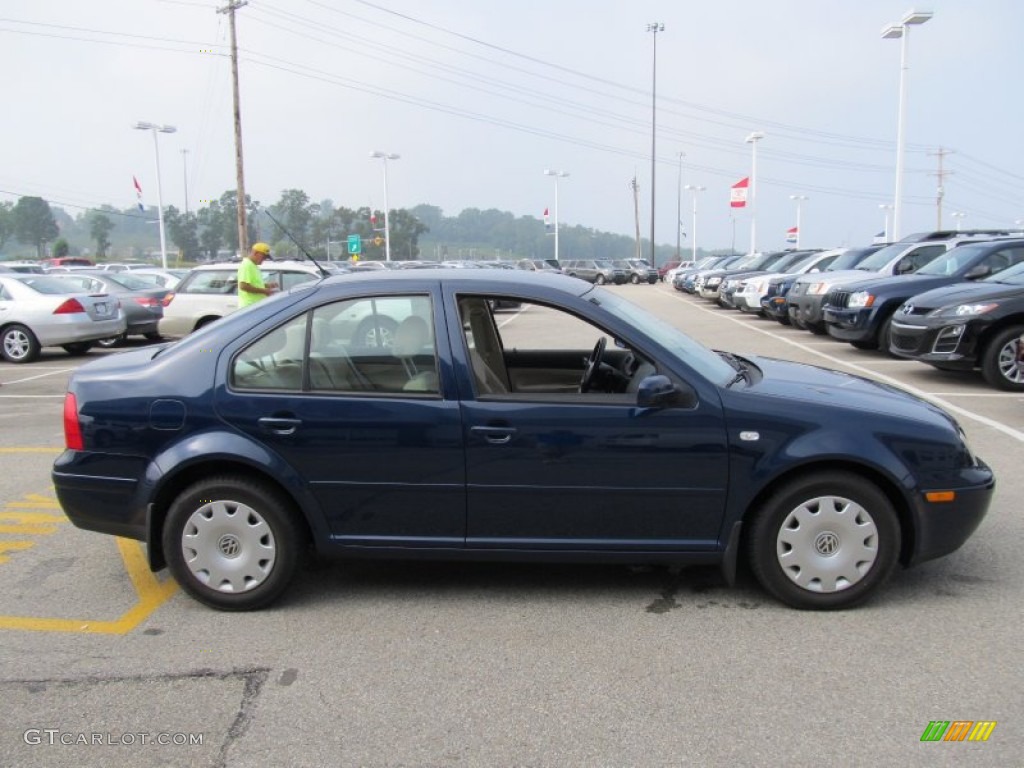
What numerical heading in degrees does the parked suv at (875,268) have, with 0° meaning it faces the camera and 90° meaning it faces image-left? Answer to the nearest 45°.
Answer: approximately 45°

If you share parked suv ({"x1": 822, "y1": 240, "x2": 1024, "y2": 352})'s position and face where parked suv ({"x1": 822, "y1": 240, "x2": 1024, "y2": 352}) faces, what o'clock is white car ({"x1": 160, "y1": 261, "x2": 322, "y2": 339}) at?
The white car is roughly at 1 o'clock from the parked suv.

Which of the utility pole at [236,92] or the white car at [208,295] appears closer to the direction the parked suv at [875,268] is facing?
the white car

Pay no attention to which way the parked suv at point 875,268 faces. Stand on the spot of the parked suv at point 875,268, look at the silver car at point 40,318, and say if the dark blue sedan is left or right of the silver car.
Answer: left

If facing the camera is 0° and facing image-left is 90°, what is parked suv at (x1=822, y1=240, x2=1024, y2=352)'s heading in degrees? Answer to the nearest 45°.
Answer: approximately 45°

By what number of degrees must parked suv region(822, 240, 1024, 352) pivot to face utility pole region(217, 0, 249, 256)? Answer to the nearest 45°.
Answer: approximately 90° to its right

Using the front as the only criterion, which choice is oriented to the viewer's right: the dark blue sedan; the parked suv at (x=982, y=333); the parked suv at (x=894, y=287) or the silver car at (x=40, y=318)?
the dark blue sedan

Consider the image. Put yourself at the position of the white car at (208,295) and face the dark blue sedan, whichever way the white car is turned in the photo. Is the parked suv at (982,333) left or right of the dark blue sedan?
left
